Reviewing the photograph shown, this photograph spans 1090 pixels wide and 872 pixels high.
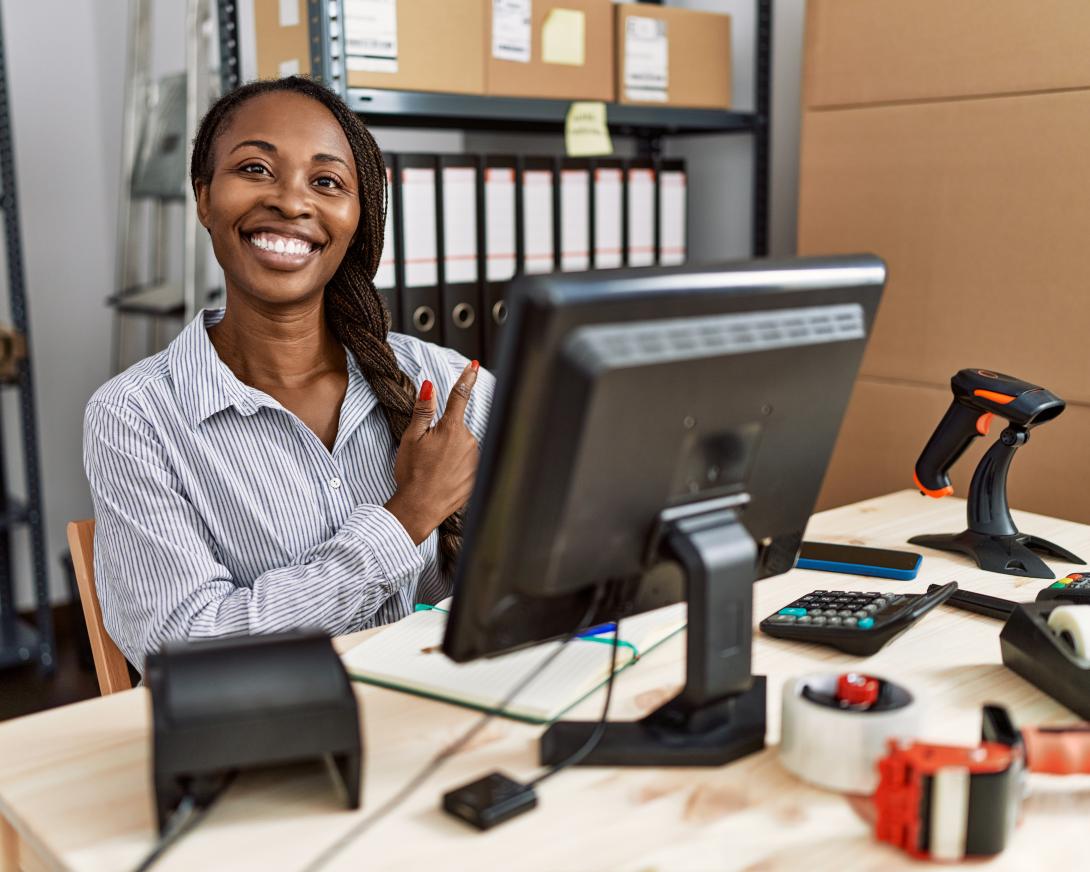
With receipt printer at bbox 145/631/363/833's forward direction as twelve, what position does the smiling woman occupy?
The smiling woman is roughly at 12 o'clock from the receipt printer.

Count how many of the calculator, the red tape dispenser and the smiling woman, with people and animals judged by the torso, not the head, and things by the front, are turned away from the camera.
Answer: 0

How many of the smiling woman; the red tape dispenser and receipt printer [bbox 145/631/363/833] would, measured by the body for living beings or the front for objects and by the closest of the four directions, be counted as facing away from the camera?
1

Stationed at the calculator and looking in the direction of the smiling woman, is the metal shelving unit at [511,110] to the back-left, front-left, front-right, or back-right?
front-right

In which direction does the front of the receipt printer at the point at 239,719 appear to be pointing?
away from the camera

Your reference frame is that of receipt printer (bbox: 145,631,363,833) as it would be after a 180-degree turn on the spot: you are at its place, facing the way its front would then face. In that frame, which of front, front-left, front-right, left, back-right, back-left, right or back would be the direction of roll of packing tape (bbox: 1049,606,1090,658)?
left

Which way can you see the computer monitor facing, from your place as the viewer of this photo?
facing away from the viewer and to the left of the viewer

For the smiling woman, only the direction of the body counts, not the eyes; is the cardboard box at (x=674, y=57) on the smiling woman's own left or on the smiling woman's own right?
on the smiling woman's own left

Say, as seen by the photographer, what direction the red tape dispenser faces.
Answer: facing to the left of the viewer

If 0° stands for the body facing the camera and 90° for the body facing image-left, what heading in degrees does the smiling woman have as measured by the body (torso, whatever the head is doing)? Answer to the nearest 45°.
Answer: approximately 315°
